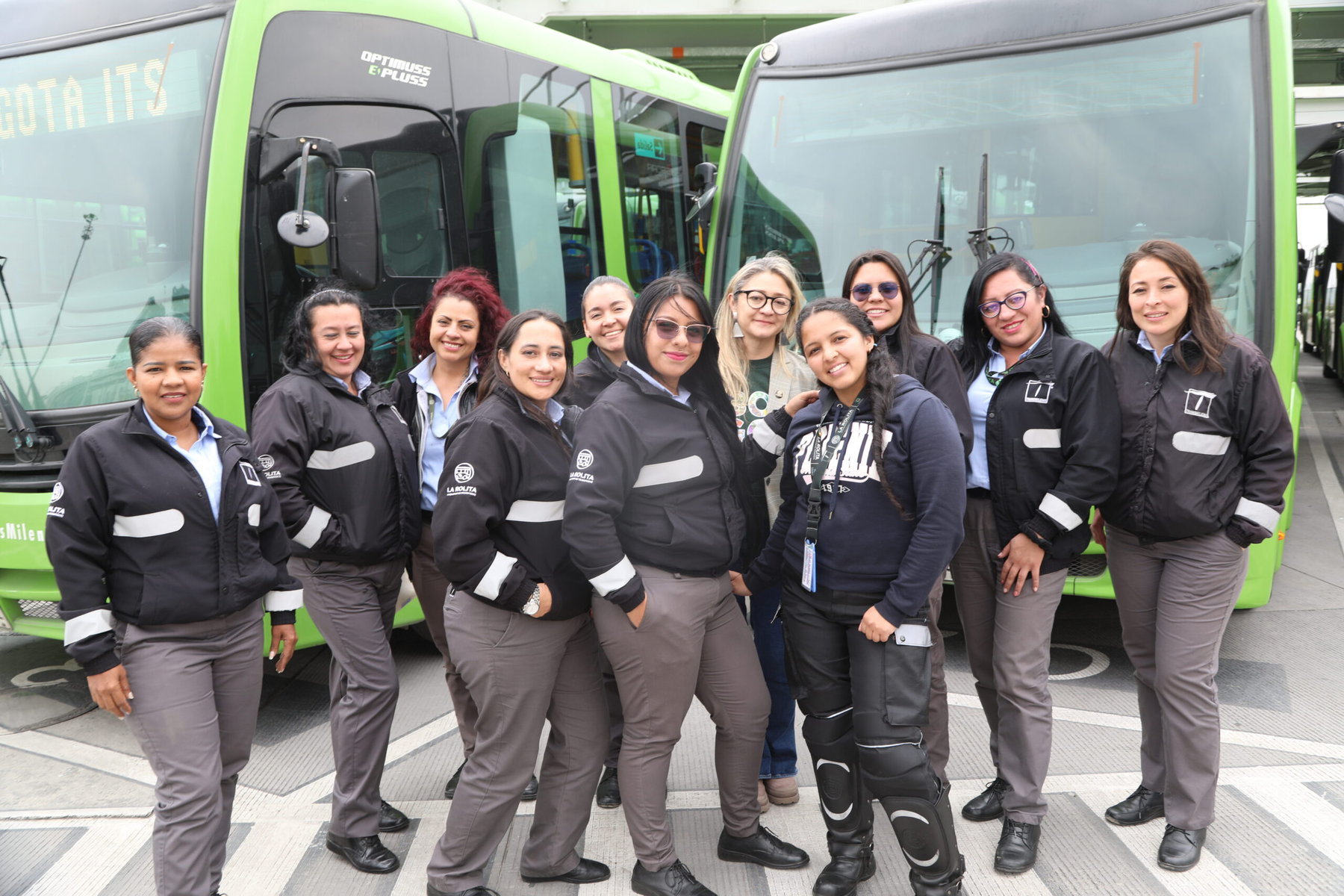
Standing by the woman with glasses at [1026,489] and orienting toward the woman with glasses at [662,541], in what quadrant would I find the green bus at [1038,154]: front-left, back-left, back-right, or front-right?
back-right

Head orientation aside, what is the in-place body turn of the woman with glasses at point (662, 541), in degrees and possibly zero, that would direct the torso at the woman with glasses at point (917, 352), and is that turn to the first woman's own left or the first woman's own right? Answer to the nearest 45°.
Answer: approximately 90° to the first woman's own left

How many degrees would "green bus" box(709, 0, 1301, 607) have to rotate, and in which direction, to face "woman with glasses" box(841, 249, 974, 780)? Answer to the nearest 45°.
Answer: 0° — it already faces them

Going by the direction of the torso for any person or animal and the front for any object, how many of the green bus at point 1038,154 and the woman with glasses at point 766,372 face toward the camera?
2

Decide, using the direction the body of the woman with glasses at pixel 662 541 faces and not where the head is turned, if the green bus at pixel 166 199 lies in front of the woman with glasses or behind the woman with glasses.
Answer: behind

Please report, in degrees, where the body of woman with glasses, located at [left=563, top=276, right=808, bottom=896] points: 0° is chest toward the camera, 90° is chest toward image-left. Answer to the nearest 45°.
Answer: approximately 315°

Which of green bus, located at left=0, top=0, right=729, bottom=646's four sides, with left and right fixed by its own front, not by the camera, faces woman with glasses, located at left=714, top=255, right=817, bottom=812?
left

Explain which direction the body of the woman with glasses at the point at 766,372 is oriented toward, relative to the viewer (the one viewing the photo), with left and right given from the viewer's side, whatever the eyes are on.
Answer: facing the viewer

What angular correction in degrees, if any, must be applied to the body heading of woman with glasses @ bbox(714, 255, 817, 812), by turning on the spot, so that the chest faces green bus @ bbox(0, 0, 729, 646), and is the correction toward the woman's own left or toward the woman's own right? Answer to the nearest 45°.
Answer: approximately 90° to the woman's own right

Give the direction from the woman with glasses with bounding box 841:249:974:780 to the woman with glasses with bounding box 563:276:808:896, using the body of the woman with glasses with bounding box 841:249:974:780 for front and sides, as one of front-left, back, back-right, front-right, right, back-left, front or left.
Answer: front
